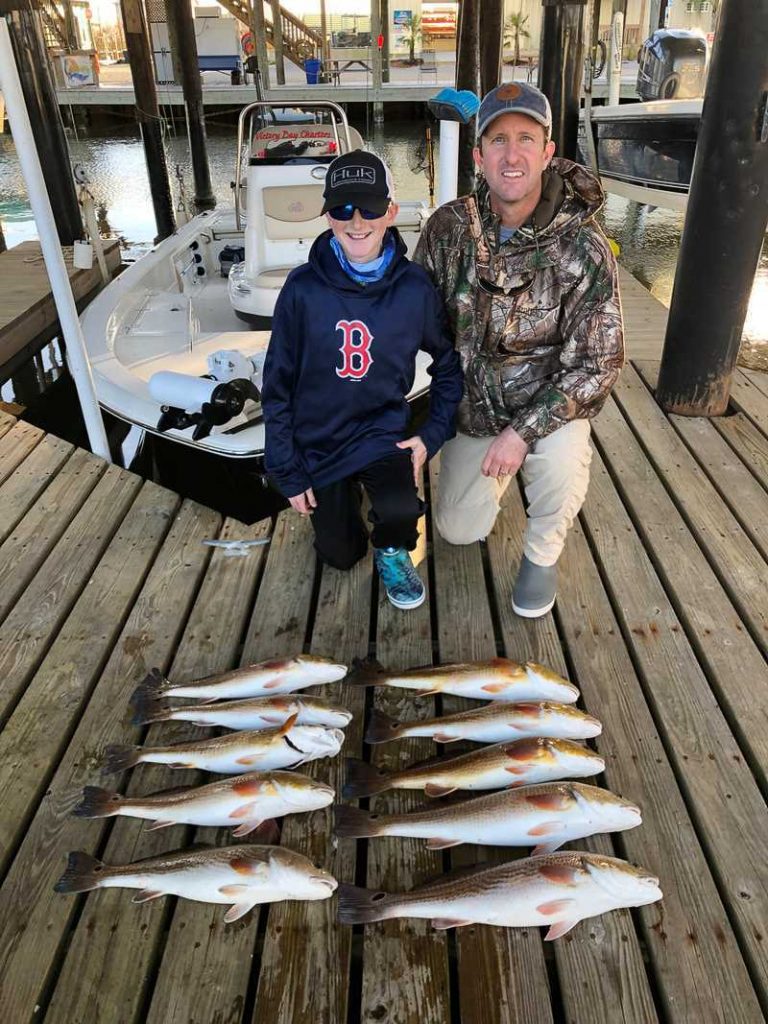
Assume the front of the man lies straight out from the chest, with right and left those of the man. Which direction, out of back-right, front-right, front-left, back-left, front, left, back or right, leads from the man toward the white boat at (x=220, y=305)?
back-right

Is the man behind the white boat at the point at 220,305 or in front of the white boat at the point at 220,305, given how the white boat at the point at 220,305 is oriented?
in front

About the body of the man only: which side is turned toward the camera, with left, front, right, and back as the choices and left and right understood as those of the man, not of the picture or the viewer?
front

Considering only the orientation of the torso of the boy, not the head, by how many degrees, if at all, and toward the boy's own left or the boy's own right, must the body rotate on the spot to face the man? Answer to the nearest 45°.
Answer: approximately 90° to the boy's own left

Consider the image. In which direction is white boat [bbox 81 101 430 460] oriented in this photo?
toward the camera

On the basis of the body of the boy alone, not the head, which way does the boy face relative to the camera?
toward the camera

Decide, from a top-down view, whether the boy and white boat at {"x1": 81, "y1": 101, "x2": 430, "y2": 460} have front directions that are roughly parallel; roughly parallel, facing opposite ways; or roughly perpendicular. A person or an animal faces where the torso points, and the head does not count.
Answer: roughly parallel

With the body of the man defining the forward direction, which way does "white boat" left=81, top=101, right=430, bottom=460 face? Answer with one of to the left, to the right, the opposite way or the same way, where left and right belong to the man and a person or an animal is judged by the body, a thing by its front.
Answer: the same way

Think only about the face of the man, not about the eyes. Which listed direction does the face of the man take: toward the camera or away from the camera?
toward the camera

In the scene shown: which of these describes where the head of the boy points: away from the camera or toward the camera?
toward the camera
